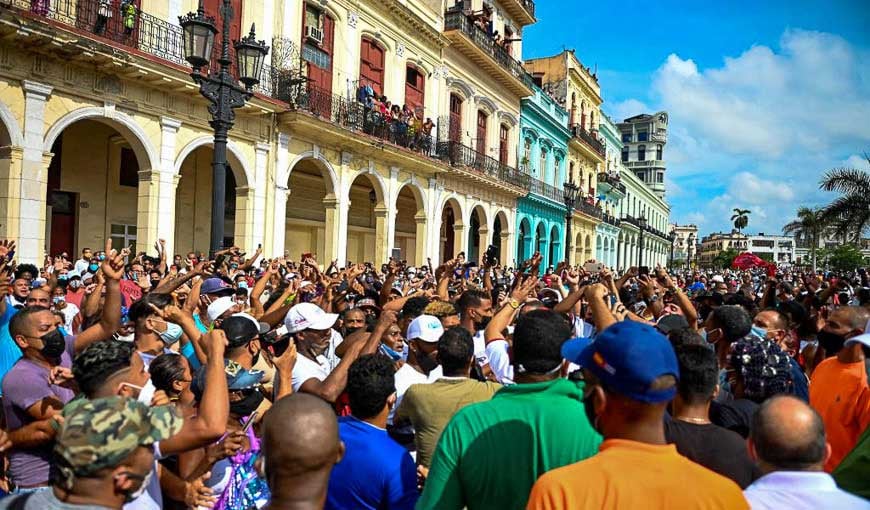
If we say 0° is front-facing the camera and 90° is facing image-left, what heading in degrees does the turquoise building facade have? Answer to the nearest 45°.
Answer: approximately 315°

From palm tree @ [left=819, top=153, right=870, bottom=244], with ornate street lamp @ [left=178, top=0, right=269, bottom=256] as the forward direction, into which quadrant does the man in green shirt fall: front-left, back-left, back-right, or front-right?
front-left

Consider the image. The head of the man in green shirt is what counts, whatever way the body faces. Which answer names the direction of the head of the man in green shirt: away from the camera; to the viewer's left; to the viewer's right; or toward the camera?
away from the camera

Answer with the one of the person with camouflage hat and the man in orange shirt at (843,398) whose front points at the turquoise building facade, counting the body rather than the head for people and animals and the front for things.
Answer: the person with camouflage hat

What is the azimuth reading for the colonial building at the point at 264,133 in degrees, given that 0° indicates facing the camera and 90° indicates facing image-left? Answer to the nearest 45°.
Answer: approximately 315°

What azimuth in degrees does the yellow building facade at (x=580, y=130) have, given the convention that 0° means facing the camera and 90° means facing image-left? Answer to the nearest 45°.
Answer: approximately 315°

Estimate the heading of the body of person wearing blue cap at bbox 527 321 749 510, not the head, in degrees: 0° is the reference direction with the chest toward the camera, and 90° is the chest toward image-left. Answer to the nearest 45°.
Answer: approximately 135°

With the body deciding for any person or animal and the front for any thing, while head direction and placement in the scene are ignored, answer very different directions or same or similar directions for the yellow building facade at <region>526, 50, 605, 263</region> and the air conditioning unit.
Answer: same or similar directions

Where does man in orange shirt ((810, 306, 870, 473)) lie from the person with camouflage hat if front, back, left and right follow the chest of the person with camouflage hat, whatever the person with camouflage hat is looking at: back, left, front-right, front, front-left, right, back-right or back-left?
front-right

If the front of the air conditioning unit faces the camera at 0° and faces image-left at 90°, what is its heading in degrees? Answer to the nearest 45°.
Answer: approximately 315°

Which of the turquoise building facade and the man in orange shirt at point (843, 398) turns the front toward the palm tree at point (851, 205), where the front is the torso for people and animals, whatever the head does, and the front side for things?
the turquoise building facade

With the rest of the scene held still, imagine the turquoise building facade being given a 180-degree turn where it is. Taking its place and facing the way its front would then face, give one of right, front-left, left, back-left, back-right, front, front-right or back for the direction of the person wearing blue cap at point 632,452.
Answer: back-left

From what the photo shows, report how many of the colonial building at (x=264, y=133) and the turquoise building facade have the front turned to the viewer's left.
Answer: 0

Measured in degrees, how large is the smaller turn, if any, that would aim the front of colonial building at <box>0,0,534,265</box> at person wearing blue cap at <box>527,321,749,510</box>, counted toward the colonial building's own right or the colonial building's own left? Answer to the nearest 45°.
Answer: approximately 45° to the colonial building's own right
